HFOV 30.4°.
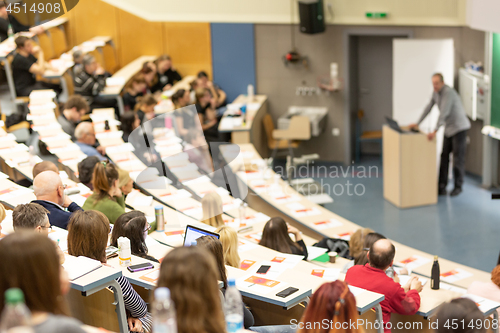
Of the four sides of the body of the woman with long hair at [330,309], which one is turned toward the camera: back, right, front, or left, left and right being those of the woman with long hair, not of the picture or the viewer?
back

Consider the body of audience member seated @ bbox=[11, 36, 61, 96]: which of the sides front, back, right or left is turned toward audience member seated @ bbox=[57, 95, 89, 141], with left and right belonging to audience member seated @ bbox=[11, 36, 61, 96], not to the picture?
right

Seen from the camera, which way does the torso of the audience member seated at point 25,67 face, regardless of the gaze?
to the viewer's right

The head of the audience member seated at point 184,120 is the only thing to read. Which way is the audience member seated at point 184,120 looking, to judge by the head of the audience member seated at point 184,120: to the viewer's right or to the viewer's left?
to the viewer's right

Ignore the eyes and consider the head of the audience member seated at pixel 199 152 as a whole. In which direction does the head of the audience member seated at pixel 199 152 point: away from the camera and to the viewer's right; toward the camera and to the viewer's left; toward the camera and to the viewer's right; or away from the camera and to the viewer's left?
away from the camera and to the viewer's right

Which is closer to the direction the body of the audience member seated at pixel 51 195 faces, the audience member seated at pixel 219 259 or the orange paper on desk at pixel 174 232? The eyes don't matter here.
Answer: the orange paper on desk

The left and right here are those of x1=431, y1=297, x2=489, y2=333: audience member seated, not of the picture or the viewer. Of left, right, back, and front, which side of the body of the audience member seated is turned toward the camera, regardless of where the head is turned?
back

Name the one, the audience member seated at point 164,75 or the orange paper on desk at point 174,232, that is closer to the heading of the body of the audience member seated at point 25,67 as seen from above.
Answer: the audience member seated

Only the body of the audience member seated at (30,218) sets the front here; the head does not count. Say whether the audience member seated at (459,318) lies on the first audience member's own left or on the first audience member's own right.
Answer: on the first audience member's own right

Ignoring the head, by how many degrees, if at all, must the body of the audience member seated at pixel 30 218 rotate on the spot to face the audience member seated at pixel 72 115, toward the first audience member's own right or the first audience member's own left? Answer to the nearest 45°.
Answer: approximately 45° to the first audience member's own left

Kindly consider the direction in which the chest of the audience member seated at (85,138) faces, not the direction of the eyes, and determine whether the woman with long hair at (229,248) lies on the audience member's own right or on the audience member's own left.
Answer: on the audience member's own right

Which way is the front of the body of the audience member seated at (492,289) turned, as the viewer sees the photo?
away from the camera

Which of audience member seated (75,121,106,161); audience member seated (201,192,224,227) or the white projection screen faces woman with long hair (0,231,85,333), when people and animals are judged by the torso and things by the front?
the white projection screen

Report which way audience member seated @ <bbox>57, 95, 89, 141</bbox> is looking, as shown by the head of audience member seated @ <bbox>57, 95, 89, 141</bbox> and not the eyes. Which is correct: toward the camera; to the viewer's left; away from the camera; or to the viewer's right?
to the viewer's right

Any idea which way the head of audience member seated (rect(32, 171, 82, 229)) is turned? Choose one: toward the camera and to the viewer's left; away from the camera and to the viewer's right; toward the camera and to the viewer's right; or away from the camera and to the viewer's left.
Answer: away from the camera and to the viewer's right
